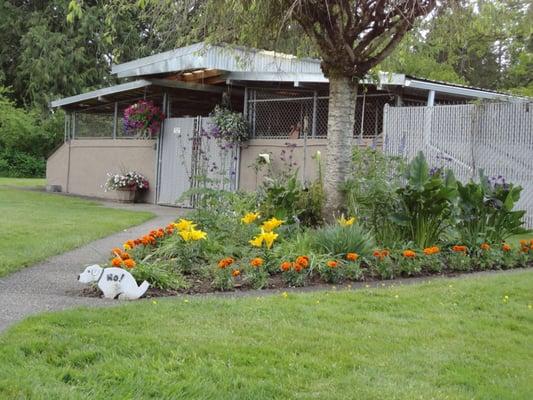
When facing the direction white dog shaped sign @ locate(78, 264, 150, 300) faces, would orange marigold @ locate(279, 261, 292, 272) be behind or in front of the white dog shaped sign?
behind

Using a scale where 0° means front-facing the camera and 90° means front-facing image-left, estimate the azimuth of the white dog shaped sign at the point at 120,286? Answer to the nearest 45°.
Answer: approximately 90°

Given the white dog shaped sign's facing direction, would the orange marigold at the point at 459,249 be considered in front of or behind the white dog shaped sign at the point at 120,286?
behind

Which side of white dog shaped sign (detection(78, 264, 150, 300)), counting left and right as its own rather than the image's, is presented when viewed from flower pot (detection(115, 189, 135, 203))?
right

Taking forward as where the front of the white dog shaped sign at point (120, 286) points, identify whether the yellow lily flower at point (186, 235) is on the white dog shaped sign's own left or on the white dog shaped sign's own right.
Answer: on the white dog shaped sign's own right

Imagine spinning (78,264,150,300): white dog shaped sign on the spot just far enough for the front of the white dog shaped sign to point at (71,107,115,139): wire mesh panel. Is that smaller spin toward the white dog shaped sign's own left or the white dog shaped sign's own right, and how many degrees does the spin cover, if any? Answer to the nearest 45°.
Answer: approximately 90° to the white dog shaped sign's own right

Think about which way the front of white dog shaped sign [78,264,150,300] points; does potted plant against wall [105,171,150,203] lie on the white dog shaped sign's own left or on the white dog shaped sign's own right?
on the white dog shaped sign's own right
